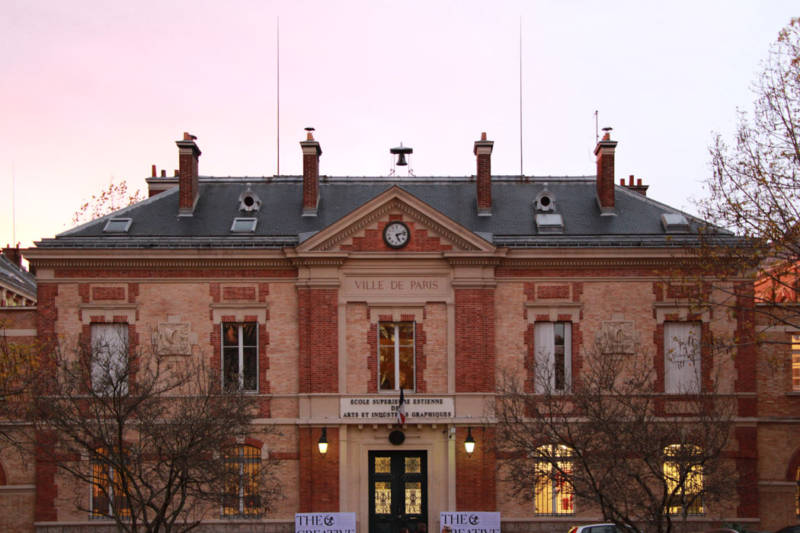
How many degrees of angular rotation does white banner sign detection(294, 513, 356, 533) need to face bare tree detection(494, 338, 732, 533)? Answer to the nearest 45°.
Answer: approximately 45° to its left

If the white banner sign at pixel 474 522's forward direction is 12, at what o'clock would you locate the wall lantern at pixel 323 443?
The wall lantern is roughly at 3 o'clock from the white banner sign.

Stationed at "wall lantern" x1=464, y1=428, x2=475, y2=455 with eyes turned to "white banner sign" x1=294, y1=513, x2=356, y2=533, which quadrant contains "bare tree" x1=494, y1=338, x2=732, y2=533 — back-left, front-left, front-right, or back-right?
back-left

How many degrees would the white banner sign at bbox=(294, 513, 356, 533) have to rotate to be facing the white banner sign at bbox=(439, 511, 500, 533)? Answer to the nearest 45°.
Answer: approximately 90° to its left

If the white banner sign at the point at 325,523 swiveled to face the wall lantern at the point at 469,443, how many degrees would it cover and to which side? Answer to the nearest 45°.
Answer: approximately 90° to its left

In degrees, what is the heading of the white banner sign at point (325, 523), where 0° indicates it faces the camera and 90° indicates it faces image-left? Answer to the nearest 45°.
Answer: approximately 0°
